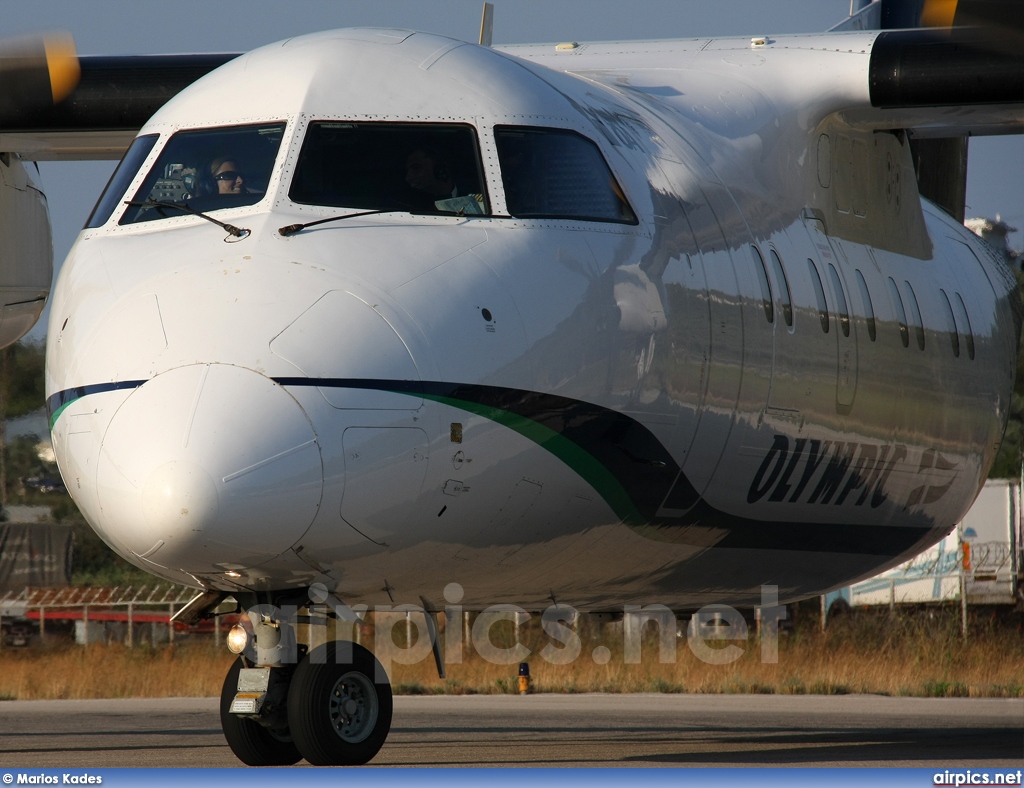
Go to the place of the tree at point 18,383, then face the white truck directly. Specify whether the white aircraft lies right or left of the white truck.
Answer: right

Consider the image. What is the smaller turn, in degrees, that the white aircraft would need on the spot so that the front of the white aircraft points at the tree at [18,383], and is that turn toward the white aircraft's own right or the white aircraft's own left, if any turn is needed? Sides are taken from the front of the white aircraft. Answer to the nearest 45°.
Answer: approximately 135° to the white aircraft's own right

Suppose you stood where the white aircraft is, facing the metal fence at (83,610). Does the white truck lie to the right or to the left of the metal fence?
right

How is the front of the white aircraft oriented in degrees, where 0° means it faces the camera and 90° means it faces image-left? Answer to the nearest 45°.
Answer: approximately 45°

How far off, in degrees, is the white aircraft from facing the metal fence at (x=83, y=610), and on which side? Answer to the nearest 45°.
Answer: approximately 135° to its right
